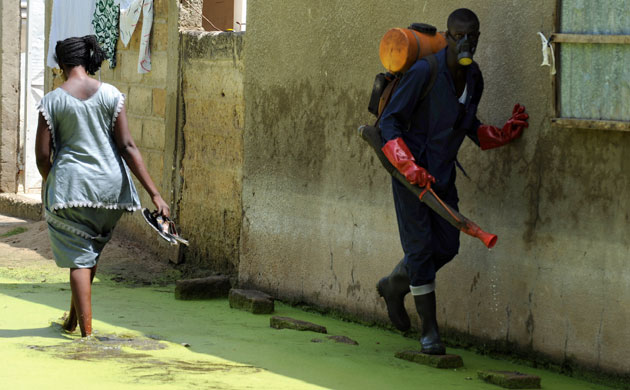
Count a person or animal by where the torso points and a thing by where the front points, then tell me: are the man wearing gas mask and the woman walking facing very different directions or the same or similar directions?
very different directions

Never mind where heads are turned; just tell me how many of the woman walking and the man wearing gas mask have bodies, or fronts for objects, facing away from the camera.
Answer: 1

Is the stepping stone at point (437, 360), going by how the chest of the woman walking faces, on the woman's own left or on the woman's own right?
on the woman's own right

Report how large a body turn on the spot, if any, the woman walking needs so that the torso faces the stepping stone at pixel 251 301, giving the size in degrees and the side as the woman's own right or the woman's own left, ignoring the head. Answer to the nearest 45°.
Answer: approximately 45° to the woman's own right

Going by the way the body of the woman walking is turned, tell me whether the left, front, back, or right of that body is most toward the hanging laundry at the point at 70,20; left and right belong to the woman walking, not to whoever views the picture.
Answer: front

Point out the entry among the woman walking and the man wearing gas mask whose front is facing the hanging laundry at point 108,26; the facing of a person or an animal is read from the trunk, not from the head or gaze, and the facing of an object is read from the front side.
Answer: the woman walking

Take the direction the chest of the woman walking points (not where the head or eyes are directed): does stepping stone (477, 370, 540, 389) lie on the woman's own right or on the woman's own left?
on the woman's own right

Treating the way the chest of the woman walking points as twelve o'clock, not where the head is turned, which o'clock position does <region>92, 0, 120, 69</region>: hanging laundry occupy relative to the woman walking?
The hanging laundry is roughly at 12 o'clock from the woman walking.

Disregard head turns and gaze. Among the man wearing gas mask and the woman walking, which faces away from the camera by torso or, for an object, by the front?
the woman walking

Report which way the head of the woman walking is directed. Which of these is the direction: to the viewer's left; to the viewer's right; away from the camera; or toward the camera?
away from the camera

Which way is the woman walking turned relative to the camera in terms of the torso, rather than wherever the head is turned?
away from the camera
